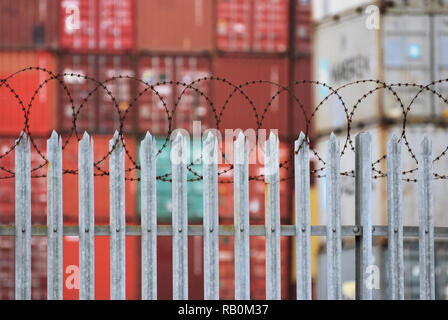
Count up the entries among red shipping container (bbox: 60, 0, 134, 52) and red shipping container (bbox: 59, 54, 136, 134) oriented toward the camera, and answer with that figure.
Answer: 2

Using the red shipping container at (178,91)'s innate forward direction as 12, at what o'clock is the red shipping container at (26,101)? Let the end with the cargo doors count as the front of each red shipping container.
the red shipping container at (26,101) is roughly at 3 o'clock from the red shipping container at (178,91).

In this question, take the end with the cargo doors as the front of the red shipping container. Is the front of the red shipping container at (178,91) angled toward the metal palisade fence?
yes

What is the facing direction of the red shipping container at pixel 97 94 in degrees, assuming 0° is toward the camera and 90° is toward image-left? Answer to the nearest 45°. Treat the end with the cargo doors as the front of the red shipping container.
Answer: approximately 0°

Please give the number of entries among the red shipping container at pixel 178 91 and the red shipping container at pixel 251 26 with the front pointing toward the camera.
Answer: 2

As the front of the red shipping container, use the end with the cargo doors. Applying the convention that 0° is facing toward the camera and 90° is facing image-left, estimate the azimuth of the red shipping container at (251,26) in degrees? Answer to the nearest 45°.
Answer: approximately 0°

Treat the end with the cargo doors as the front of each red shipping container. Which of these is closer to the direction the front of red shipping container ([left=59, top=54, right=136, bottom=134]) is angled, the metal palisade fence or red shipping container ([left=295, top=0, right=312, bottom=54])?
the metal palisade fence
